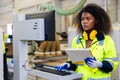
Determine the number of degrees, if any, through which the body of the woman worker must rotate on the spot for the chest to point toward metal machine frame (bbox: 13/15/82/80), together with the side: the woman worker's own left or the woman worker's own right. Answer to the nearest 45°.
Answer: approximately 45° to the woman worker's own right

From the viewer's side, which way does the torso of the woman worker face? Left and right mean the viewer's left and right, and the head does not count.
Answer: facing the viewer and to the left of the viewer
